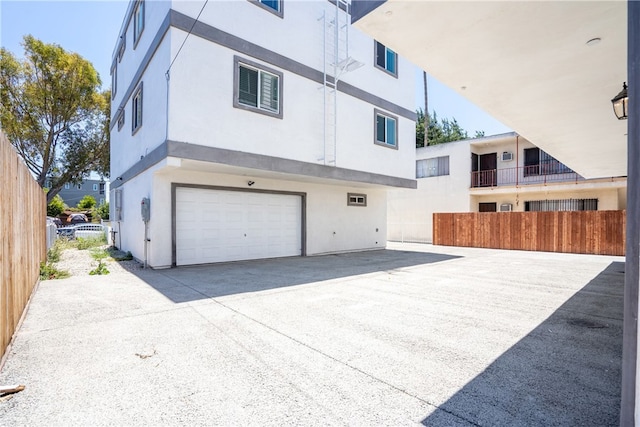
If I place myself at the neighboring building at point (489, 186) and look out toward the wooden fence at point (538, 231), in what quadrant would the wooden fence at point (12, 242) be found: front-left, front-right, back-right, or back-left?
front-right

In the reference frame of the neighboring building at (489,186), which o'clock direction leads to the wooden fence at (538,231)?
The wooden fence is roughly at 11 o'clock from the neighboring building.

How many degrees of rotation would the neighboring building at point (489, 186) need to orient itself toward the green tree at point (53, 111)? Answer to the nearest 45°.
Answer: approximately 45° to its right

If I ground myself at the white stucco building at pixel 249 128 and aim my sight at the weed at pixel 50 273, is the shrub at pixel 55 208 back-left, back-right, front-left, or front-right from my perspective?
front-right

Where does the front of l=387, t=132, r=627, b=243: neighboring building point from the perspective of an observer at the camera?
facing the viewer

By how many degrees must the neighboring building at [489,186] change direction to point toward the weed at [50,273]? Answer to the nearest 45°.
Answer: approximately 45° to its right

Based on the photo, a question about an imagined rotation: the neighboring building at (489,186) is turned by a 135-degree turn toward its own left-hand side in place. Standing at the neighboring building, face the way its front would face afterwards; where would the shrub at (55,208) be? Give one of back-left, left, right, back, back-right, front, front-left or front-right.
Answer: back-left

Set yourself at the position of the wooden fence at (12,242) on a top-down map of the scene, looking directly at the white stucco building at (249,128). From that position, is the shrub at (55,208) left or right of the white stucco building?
left

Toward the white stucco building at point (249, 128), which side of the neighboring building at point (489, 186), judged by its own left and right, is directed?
front

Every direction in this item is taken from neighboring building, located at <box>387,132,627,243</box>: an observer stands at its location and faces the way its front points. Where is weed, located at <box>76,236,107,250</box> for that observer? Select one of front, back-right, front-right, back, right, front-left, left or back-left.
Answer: front-right

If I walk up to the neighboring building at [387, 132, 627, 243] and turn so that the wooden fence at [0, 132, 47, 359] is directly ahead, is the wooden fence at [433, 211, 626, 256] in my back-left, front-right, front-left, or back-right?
front-left

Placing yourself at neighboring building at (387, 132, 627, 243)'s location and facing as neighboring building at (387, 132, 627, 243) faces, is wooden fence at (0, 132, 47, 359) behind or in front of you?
in front
